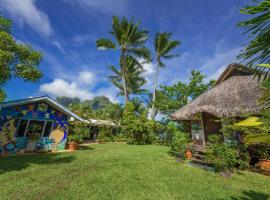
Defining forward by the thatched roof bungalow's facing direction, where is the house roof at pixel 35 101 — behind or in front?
in front

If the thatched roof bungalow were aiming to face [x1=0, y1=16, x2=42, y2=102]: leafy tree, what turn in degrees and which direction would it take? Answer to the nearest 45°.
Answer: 0° — it already faces it

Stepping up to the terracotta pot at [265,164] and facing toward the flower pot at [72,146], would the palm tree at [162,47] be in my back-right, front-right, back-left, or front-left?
front-right

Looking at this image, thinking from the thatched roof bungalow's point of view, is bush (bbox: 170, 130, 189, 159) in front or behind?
in front

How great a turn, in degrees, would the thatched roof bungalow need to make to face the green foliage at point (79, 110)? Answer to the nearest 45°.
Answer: approximately 45° to its right

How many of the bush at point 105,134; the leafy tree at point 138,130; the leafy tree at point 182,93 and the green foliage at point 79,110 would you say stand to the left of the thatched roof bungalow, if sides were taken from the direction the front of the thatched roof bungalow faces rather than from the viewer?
0

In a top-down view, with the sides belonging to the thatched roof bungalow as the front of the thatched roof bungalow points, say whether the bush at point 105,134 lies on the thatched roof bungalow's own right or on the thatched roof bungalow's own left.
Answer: on the thatched roof bungalow's own right

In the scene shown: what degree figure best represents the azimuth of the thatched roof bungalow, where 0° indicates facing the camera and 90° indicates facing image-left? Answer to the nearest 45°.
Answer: approximately 45°

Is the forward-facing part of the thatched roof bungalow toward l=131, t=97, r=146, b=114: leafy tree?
no

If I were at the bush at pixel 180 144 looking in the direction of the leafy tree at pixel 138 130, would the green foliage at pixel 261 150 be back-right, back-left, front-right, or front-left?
back-right

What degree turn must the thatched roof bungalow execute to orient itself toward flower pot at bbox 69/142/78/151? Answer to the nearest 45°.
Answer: approximately 45° to its right
